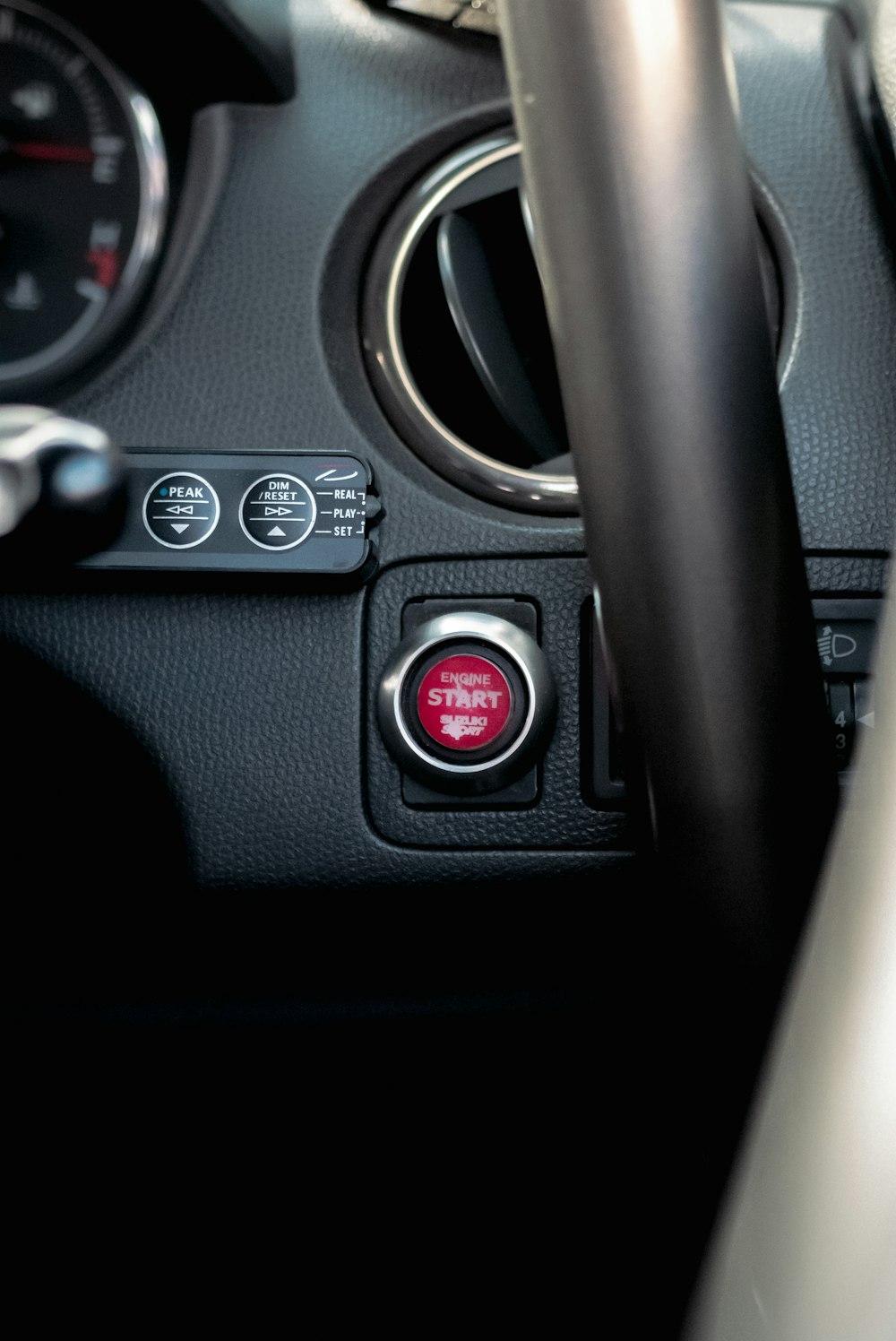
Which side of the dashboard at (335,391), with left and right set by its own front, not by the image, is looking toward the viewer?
front
